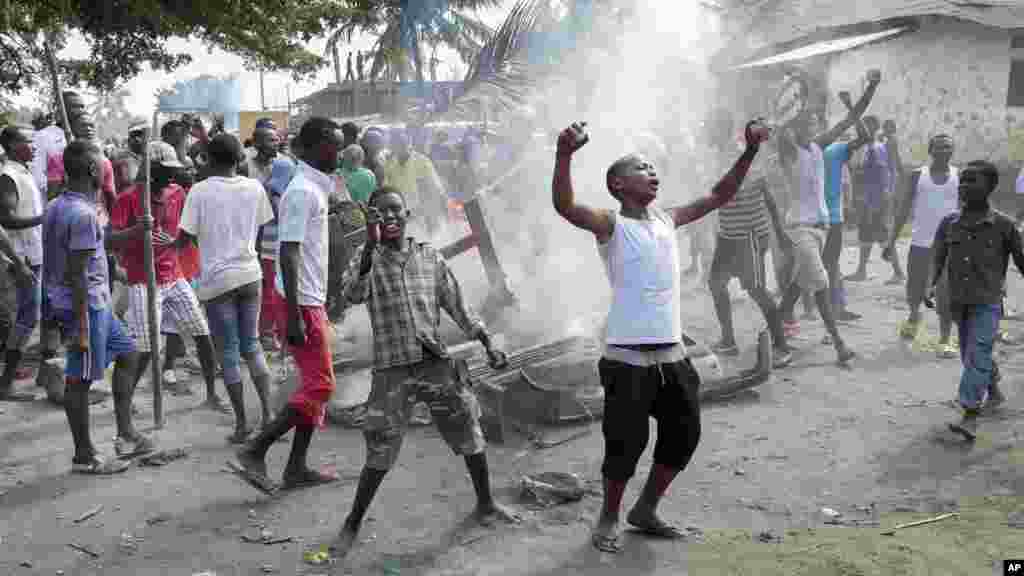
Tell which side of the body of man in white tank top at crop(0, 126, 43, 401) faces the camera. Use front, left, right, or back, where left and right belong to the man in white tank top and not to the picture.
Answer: right

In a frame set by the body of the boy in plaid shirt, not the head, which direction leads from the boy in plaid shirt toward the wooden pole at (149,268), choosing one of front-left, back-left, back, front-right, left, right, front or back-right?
back-right

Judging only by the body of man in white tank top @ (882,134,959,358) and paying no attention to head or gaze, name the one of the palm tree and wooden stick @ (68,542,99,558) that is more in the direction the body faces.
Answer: the wooden stick

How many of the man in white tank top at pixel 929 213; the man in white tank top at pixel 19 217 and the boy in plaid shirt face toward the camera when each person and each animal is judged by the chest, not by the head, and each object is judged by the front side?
2

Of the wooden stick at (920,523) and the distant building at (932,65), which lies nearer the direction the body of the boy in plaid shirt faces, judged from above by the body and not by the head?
the wooden stick

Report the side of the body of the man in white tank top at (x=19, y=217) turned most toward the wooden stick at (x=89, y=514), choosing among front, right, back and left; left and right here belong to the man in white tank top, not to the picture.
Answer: right

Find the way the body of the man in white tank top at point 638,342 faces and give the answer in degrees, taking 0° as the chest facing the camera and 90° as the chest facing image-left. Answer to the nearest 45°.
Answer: approximately 315°

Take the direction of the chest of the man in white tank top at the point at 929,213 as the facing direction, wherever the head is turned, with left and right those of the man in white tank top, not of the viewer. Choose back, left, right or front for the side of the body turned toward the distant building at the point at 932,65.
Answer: back

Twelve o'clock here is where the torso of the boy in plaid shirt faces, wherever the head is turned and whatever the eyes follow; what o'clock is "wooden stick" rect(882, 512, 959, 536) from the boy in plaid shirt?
The wooden stick is roughly at 9 o'clock from the boy in plaid shirt.

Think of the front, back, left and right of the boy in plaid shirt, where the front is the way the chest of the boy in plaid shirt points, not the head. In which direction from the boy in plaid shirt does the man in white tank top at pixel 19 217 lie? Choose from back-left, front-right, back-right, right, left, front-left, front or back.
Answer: back-right

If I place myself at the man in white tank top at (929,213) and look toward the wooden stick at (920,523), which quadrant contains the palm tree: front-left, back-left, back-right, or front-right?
back-right
